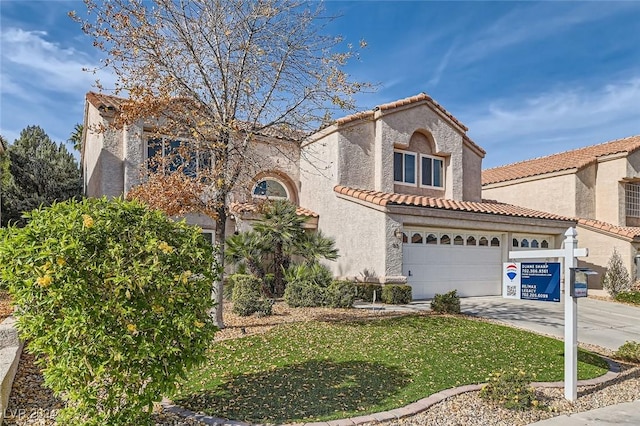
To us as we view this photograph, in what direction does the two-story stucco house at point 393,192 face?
facing the viewer and to the right of the viewer

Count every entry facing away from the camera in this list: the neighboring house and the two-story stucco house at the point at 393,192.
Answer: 0

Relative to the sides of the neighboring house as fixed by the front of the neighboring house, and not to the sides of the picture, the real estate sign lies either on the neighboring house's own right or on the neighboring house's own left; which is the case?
on the neighboring house's own right

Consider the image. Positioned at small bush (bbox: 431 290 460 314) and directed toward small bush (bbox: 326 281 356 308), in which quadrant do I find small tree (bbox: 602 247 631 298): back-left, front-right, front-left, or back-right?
back-right

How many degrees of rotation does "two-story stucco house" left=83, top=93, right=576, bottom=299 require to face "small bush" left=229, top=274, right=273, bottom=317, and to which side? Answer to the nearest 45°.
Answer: approximately 90° to its right

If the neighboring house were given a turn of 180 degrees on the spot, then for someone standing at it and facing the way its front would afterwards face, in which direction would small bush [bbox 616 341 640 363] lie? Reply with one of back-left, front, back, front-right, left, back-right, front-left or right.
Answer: back-left

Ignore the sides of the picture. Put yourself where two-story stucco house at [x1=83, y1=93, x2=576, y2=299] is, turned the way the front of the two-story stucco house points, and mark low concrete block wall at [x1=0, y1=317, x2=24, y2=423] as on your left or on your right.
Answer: on your right

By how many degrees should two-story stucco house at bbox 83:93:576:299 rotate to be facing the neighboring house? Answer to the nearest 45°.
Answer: approximately 90° to its left

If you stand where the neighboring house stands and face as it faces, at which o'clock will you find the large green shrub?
The large green shrub is roughly at 2 o'clock from the neighboring house.

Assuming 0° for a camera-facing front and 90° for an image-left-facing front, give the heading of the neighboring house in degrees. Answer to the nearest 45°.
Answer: approximately 315°

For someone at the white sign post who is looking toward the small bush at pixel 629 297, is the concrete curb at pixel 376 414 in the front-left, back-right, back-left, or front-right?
back-left

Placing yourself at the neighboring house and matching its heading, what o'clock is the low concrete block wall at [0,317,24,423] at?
The low concrete block wall is roughly at 2 o'clock from the neighboring house.
